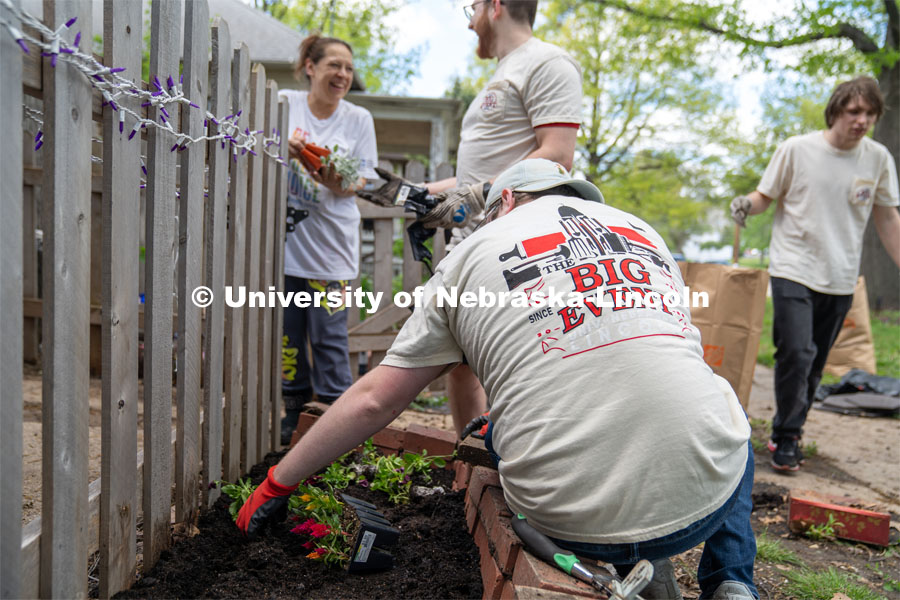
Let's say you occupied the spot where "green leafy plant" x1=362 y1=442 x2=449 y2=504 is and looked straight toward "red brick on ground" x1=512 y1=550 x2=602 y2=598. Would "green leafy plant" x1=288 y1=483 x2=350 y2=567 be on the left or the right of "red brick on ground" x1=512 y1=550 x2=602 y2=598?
right

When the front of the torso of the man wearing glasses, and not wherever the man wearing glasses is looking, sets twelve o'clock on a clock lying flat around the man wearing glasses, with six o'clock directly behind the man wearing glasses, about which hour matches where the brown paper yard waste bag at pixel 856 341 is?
The brown paper yard waste bag is roughly at 5 o'clock from the man wearing glasses.

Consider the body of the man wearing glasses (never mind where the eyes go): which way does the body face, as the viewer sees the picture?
to the viewer's left

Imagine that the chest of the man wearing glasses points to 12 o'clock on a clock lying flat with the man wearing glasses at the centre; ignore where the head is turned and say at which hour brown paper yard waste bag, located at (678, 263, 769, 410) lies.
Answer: The brown paper yard waste bag is roughly at 5 o'clock from the man wearing glasses.

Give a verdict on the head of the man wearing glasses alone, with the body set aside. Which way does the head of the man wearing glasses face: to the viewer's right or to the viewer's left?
to the viewer's left
